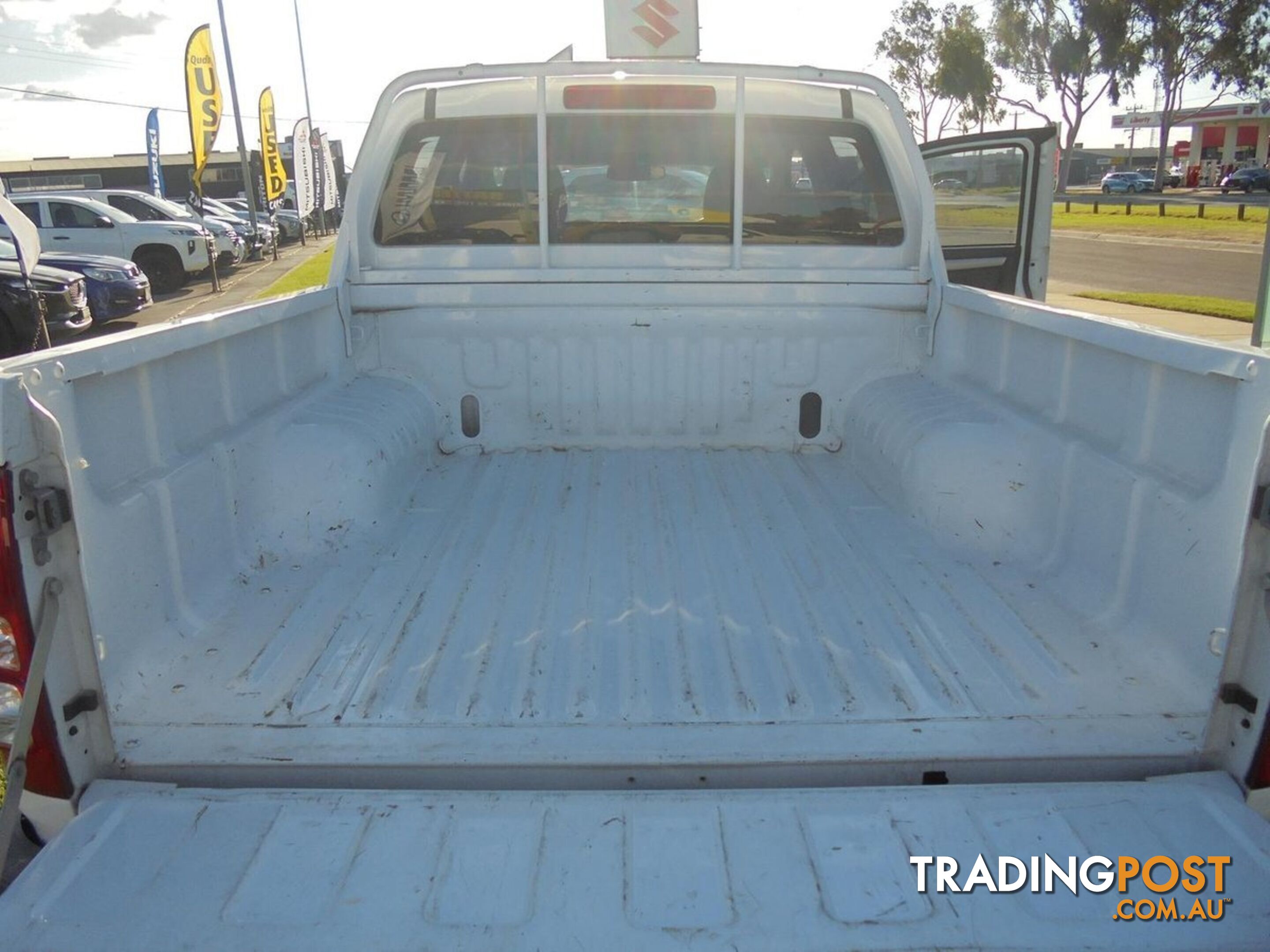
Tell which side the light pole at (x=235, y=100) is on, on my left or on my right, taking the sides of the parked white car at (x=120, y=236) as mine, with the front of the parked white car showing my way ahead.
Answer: on my left

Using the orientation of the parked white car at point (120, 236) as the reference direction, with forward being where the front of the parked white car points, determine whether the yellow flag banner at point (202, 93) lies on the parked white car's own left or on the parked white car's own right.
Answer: on the parked white car's own left

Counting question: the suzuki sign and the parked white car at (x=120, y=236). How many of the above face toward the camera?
1

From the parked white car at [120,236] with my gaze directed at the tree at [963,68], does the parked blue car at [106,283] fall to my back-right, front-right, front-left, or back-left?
back-right

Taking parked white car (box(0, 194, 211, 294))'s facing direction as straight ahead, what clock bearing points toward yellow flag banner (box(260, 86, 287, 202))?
The yellow flag banner is roughly at 10 o'clock from the parked white car.

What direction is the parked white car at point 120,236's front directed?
to the viewer's right

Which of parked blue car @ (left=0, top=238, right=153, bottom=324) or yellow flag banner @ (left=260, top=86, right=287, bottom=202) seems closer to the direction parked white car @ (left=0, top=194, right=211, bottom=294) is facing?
the yellow flag banner

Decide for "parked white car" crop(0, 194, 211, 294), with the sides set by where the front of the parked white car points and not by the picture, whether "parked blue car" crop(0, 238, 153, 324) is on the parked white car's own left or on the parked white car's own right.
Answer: on the parked white car's own right
